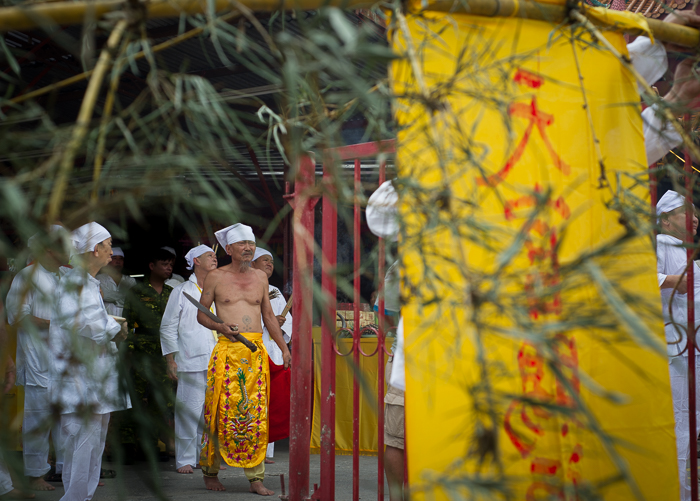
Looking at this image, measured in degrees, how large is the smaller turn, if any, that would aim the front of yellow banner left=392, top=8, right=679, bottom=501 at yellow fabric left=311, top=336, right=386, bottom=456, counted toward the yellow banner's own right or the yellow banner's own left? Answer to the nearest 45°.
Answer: approximately 135° to the yellow banner's own right

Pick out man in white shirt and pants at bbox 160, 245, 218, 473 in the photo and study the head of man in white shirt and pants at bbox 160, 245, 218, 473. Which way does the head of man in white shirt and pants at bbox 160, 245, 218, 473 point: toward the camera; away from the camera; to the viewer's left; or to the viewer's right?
to the viewer's right

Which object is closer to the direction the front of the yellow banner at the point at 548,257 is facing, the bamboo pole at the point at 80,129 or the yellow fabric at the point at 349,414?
the bamboo pole

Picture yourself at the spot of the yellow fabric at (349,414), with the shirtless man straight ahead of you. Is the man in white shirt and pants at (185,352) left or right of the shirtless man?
right

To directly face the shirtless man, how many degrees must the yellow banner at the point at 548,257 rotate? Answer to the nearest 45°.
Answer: approximately 135° to its right

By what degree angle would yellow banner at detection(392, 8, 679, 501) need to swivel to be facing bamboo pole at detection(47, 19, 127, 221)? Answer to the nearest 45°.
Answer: approximately 45° to its right

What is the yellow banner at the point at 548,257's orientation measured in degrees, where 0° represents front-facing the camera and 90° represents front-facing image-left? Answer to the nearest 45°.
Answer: approximately 0°

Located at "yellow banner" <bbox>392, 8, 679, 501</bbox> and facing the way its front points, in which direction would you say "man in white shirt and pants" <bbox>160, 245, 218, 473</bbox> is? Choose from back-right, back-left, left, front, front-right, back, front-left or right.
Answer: back-right
